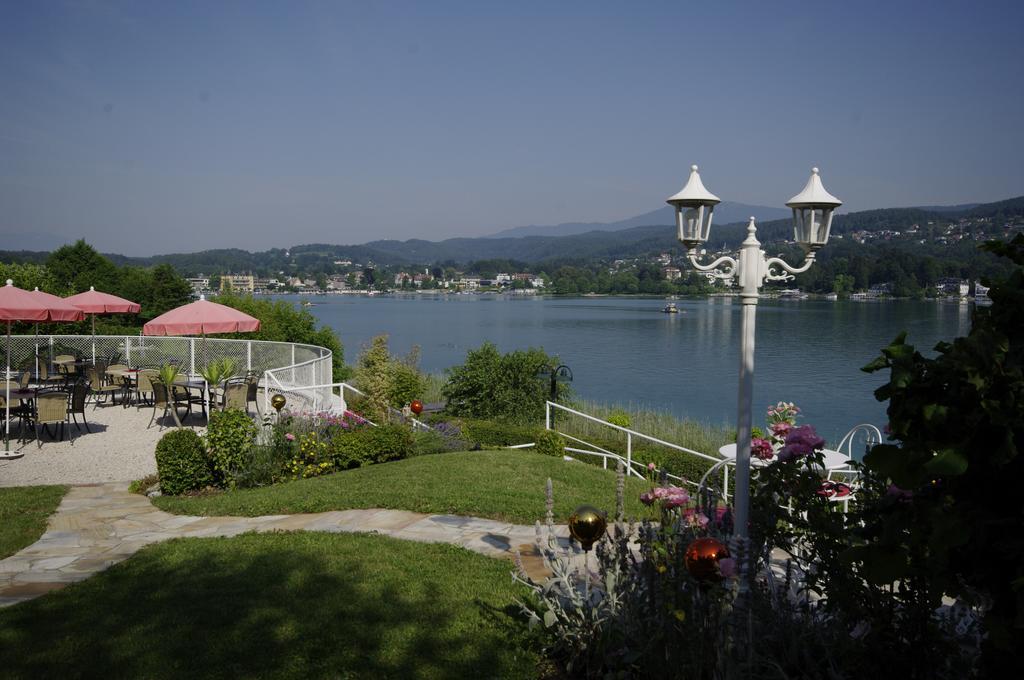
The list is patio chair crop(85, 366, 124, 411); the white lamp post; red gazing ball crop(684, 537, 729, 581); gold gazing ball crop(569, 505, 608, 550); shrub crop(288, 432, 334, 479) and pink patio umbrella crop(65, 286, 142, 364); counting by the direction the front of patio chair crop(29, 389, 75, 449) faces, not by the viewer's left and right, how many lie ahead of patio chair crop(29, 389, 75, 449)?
2

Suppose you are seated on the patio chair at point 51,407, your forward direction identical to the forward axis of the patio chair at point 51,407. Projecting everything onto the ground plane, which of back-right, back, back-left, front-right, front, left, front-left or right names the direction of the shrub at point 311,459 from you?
back-right

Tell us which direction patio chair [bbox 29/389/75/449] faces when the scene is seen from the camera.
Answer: facing away from the viewer

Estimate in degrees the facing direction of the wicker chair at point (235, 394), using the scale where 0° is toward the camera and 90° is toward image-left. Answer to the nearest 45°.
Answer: approximately 180°

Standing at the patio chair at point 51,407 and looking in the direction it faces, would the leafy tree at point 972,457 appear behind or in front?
behind

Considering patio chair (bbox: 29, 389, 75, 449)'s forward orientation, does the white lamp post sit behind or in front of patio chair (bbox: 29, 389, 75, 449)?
behind

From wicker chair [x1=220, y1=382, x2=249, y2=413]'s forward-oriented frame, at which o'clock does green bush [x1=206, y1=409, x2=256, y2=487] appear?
The green bush is roughly at 6 o'clock from the wicker chair.

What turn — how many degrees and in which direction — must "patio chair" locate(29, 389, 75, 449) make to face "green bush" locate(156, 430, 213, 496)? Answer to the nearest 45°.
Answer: approximately 180°

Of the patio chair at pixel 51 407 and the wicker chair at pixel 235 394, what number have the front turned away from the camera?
2

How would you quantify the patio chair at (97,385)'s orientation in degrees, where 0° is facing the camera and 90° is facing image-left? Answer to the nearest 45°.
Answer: approximately 225°
